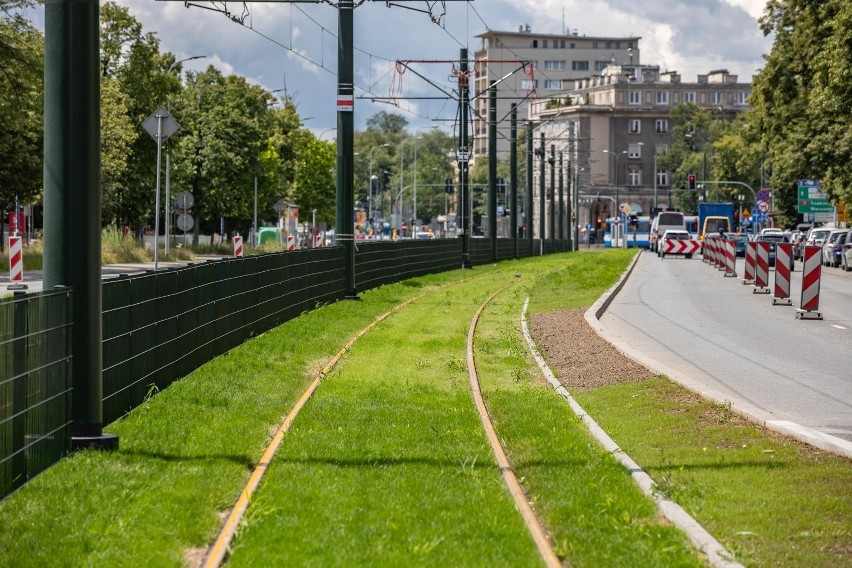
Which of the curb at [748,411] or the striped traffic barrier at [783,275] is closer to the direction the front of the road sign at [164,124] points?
the striped traffic barrier

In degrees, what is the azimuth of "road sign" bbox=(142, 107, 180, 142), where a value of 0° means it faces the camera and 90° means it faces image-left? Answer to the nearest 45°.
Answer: approximately 180°

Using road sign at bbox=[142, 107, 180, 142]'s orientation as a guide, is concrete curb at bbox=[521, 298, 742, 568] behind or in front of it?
behind

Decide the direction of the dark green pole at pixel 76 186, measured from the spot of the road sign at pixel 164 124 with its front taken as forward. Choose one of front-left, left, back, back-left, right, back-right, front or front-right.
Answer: back

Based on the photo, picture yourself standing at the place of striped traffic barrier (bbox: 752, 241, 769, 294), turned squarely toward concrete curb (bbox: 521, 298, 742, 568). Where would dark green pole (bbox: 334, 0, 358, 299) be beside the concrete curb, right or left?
right

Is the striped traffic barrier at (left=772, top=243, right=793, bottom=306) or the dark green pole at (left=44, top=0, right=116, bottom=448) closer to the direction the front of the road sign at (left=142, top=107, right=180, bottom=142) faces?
the striped traffic barrier

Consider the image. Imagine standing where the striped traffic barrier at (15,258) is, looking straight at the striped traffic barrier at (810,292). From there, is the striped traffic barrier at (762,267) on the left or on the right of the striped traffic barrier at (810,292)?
left

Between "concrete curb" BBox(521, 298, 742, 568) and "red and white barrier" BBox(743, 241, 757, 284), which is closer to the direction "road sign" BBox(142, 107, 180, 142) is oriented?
the red and white barrier

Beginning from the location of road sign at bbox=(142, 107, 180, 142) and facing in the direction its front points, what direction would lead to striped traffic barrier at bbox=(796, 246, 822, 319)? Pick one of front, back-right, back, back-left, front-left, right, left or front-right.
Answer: right

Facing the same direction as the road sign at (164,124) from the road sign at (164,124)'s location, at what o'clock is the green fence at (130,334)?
The green fence is roughly at 6 o'clock from the road sign.
